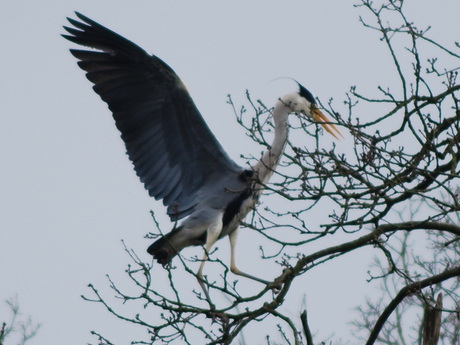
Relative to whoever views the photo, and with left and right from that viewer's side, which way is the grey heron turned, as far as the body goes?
facing to the right of the viewer
